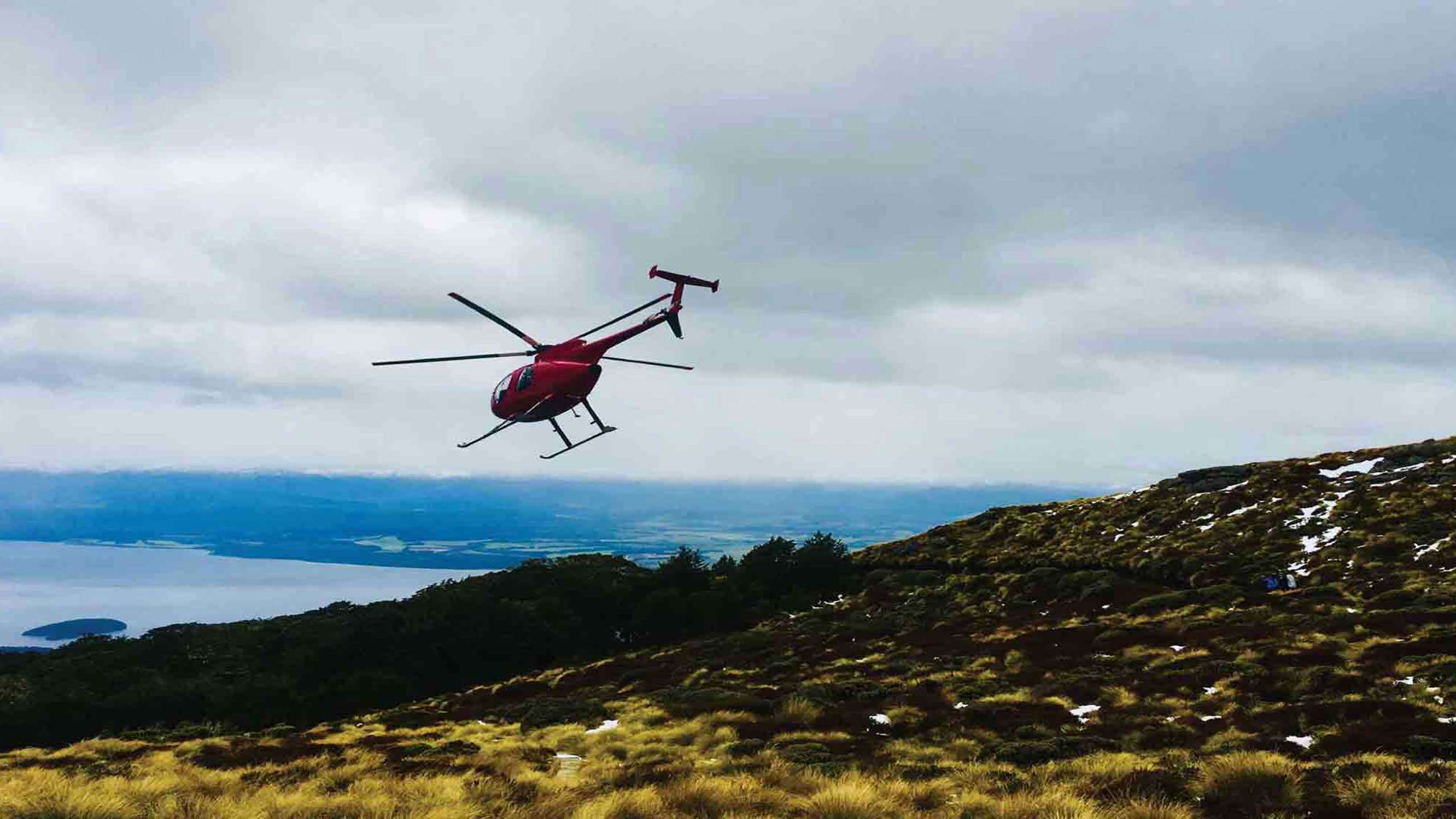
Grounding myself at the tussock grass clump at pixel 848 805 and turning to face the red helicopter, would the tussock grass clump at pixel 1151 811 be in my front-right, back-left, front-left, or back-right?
back-right

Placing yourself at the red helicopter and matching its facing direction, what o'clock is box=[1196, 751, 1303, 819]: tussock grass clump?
The tussock grass clump is roughly at 10 o'clock from the red helicopter.

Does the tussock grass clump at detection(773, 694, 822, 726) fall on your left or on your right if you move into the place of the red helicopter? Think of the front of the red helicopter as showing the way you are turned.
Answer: on your left

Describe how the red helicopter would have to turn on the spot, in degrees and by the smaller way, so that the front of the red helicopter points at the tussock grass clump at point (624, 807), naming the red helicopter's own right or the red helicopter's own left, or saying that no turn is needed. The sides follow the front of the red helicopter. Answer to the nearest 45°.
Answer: approximately 45° to the red helicopter's own left

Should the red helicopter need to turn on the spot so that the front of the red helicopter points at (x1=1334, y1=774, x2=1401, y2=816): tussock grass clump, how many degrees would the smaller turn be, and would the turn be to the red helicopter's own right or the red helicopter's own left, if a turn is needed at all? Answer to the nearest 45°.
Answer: approximately 45° to the red helicopter's own left

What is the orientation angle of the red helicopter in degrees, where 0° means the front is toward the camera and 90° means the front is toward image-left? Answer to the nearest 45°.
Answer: approximately 45°

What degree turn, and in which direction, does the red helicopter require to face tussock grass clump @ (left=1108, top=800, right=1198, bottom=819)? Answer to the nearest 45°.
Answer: approximately 45° to its left

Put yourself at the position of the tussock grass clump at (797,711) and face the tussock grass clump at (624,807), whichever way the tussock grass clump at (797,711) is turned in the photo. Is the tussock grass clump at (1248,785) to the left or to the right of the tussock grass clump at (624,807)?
left

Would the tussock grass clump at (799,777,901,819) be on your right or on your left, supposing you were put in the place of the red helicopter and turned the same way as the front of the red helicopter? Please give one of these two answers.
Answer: on your left
